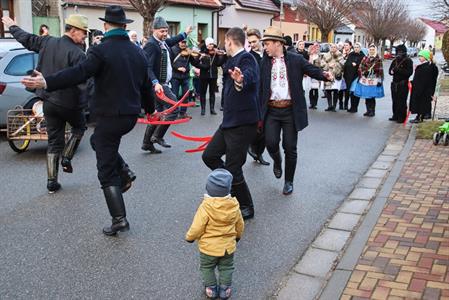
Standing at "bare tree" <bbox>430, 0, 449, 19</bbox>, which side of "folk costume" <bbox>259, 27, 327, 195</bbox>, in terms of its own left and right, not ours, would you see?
back

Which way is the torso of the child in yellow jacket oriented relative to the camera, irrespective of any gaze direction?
away from the camera

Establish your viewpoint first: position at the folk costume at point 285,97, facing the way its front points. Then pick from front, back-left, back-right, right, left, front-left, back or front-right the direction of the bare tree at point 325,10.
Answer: back

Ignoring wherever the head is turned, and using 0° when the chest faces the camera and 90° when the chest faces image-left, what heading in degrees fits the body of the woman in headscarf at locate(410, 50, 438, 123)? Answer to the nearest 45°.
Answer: approximately 45°

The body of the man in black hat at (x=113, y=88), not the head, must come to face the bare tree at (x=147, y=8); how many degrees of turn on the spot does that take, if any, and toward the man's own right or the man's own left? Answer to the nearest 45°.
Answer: approximately 45° to the man's own right

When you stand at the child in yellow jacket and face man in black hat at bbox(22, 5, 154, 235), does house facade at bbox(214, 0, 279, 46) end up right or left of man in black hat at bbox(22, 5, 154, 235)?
right

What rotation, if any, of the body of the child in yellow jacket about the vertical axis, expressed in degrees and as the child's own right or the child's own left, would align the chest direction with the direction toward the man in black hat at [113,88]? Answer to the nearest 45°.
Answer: approximately 45° to the child's own left

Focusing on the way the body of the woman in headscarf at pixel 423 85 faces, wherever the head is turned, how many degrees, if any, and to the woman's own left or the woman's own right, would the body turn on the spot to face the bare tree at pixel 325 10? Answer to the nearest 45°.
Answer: approximately 135° to the woman's own right
